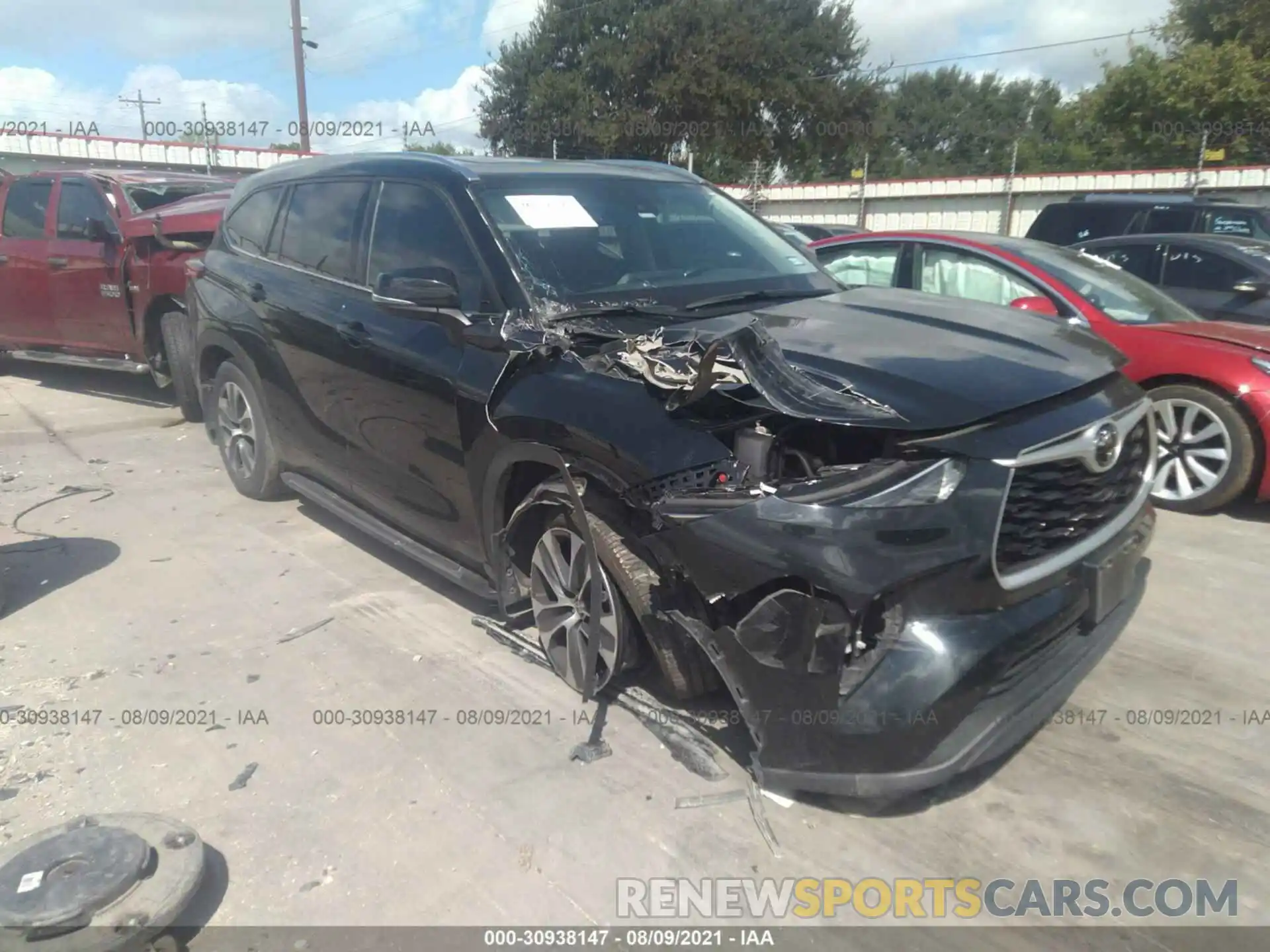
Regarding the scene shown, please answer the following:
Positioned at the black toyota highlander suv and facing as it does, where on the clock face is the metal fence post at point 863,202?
The metal fence post is roughly at 8 o'clock from the black toyota highlander suv.

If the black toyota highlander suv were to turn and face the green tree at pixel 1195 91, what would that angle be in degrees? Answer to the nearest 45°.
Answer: approximately 90° to its left

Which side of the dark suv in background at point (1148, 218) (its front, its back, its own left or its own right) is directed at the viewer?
right

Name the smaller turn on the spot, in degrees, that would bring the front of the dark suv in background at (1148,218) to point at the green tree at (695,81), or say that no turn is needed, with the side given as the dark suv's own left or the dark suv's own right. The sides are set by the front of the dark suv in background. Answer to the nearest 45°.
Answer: approximately 135° to the dark suv's own left

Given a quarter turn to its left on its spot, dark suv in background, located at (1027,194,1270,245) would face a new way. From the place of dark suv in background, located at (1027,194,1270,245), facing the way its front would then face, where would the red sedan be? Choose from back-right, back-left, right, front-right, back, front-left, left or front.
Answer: back

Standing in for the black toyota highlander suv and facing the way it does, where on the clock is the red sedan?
The red sedan is roughly at 9 o'clock from the black toyota highlander suv.

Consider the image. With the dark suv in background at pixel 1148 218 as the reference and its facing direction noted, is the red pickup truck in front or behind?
behind

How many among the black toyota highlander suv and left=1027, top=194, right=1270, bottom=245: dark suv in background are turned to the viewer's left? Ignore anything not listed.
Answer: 0

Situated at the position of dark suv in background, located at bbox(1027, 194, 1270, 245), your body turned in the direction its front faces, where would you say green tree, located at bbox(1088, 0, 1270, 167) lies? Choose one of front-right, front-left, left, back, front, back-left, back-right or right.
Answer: left

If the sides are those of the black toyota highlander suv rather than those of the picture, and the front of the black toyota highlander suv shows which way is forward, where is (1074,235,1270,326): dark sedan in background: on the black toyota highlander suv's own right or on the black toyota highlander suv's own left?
on the black toyota highlander suv's own left

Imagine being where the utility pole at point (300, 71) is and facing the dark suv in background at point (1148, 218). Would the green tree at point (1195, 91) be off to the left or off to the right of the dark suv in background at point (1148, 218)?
left

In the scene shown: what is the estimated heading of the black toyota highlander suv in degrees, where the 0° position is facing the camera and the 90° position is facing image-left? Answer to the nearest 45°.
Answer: approximately 315°
